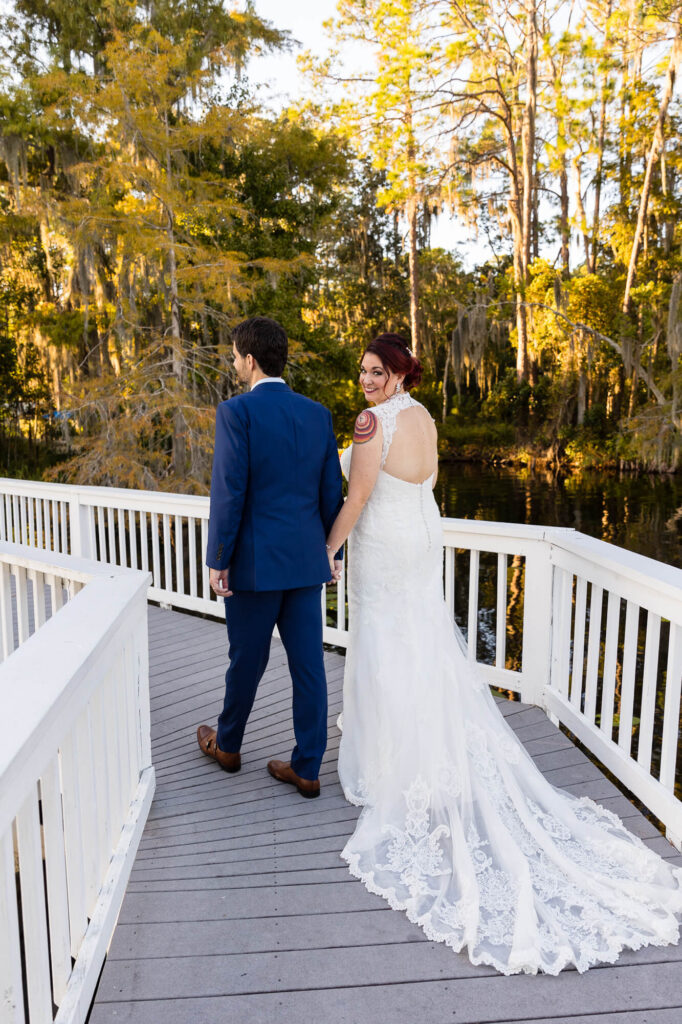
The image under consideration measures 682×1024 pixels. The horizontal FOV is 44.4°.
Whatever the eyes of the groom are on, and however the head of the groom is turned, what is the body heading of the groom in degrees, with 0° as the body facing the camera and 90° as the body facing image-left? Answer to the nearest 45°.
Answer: approximately 135°

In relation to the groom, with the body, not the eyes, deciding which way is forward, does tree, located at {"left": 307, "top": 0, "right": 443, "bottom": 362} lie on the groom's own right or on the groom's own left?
on the groom's own right

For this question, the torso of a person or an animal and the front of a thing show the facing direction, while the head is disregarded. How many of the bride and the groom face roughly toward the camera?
0

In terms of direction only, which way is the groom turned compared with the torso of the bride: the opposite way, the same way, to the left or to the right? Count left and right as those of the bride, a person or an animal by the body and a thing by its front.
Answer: the same way

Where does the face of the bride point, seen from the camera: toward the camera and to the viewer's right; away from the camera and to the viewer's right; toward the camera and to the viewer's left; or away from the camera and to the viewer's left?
toward the camera and to the viewer's left

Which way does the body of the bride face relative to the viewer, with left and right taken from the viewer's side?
facing away from the viewer and to the left of the viewer

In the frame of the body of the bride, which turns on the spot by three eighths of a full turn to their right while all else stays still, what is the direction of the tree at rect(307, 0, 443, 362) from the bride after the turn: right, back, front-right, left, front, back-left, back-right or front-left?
left
